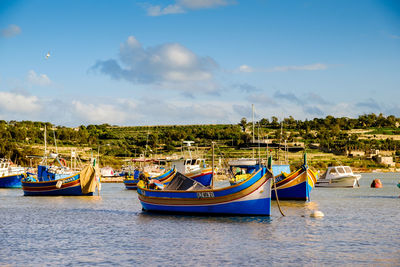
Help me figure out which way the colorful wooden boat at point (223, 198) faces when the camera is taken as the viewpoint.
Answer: facing to the right of the viewer
